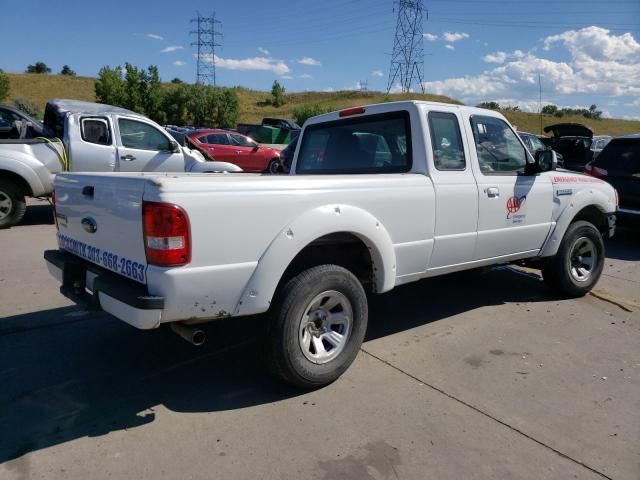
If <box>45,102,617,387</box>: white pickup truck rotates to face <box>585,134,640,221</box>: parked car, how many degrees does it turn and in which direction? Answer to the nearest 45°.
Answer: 0° — it already faces it

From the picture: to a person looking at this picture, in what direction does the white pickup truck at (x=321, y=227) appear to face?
facing away from the viewer and to the right of the viewer

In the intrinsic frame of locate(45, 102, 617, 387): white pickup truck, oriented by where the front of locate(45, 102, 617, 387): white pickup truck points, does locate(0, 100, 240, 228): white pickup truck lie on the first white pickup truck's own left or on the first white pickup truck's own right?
on the first white pickup truck's own left

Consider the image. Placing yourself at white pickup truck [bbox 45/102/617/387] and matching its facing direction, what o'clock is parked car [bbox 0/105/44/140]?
The parked car is roughly at 9 o'clock from the white pickup truck.

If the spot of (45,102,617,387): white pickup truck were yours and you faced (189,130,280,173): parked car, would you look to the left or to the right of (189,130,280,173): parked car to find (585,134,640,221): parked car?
right

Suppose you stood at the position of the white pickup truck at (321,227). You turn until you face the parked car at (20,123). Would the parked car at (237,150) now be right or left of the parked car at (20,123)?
right

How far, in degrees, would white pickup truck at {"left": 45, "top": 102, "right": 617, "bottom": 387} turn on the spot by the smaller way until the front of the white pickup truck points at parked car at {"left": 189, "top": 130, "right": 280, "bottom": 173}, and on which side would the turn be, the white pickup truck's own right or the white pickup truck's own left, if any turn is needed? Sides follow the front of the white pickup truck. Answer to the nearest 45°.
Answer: approximately 45° to the white pickup truck's own left

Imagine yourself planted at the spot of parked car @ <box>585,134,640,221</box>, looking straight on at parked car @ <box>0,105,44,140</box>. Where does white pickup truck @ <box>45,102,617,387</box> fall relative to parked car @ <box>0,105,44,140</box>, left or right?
left

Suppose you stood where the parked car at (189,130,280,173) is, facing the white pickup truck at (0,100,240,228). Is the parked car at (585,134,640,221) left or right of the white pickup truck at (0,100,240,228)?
left
